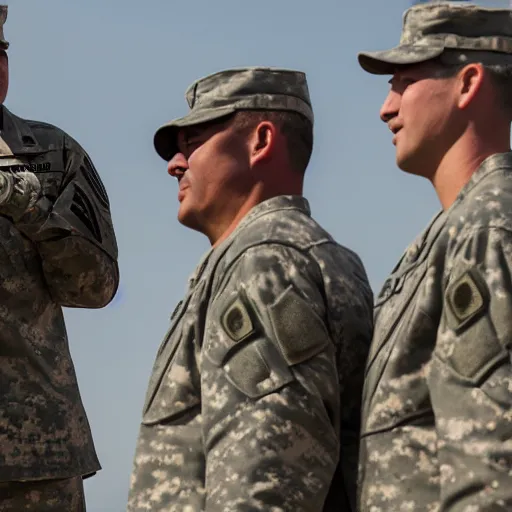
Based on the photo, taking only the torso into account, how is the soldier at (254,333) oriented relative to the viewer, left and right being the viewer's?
facing to the left of the viewer

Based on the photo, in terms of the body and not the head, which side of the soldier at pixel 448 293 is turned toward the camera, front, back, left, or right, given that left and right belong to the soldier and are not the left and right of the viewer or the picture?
left

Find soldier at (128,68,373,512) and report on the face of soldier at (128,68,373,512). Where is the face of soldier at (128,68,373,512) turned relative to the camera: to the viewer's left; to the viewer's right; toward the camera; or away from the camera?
to the viewer's left

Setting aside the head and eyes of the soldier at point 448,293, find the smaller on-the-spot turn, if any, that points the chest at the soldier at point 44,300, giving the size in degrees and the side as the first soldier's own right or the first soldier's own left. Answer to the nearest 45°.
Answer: approximately 45° to the first soldier's own right

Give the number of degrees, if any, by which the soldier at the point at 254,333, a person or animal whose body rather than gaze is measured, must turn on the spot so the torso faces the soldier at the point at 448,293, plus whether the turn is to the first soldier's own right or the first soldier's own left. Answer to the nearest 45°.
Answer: approximately 135° to the first soldier's own left

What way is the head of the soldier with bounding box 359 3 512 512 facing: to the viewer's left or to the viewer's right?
to the viewer's left

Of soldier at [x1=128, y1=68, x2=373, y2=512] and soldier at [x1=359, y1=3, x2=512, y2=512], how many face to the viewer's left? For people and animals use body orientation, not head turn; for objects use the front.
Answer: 2

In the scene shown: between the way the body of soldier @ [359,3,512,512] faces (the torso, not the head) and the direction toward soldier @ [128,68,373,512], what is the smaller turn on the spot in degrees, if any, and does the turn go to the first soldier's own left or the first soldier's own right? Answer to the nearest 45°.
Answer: approximately 45° to the first soldier's own right
